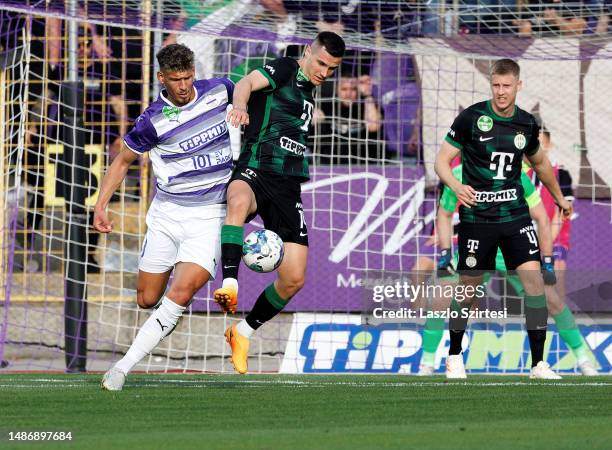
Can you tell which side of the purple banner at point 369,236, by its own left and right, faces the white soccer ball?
front

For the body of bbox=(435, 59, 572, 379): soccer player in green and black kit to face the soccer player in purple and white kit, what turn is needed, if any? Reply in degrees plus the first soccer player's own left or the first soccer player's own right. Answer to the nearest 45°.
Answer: approximately 45° to the first soccer player's own right

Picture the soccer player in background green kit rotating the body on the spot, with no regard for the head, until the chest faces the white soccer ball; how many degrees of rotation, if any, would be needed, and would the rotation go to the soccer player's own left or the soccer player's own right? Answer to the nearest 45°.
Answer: approximately 45° to the soccer player's own right

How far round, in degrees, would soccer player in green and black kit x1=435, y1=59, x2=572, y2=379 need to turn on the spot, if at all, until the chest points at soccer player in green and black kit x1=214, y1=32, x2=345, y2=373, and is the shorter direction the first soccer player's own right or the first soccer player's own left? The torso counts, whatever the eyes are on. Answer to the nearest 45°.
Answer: approximately 45° to the first soccer player's own right

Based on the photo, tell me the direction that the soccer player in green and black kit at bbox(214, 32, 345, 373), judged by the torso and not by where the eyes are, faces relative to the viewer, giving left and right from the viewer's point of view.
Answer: facing the viewer and to the right of the viewer

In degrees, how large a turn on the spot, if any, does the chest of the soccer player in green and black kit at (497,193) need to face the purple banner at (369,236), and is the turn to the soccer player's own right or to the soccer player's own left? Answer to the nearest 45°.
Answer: approximately 180°

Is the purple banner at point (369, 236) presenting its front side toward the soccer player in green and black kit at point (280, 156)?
yes

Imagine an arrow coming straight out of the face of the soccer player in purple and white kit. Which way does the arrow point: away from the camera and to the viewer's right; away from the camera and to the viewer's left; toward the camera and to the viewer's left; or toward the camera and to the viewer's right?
toward the camera and to the viewer's right

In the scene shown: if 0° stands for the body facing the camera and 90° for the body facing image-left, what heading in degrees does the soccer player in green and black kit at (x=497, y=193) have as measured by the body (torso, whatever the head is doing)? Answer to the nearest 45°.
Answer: approximately 0°

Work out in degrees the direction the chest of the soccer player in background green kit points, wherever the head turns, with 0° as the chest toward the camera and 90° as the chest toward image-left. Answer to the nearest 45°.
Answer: approximately 0°
